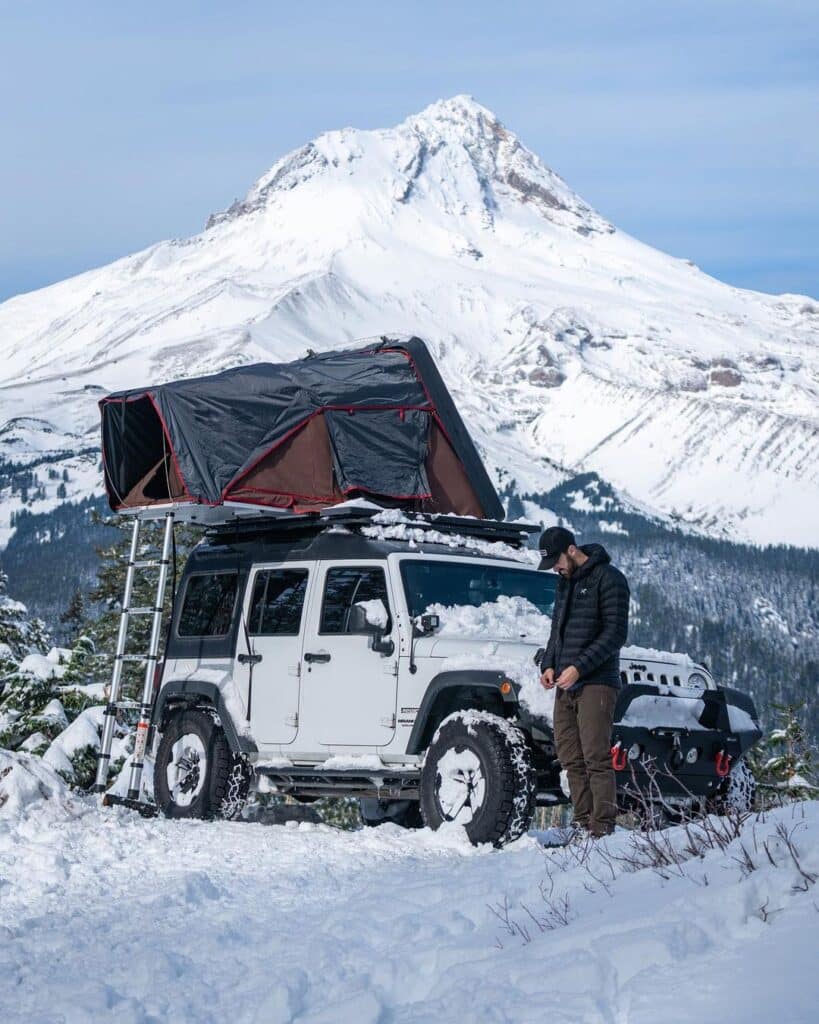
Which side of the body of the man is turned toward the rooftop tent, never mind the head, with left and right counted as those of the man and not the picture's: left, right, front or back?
right

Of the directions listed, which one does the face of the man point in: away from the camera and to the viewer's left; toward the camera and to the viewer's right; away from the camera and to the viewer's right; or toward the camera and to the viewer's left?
toward the camera and to the viewer's left

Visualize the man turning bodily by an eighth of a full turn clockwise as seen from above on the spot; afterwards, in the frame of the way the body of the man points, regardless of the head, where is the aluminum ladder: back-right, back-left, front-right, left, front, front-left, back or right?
front-right

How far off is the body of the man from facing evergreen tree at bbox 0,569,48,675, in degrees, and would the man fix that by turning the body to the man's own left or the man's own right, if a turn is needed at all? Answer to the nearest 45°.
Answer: approximately 90° to the man's own right

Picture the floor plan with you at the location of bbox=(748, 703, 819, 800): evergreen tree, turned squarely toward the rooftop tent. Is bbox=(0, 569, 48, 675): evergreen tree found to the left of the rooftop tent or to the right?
right

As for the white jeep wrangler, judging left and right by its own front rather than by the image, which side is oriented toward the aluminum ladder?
back

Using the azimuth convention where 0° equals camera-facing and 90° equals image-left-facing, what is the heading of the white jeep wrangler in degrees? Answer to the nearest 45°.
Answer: approximately 315°
